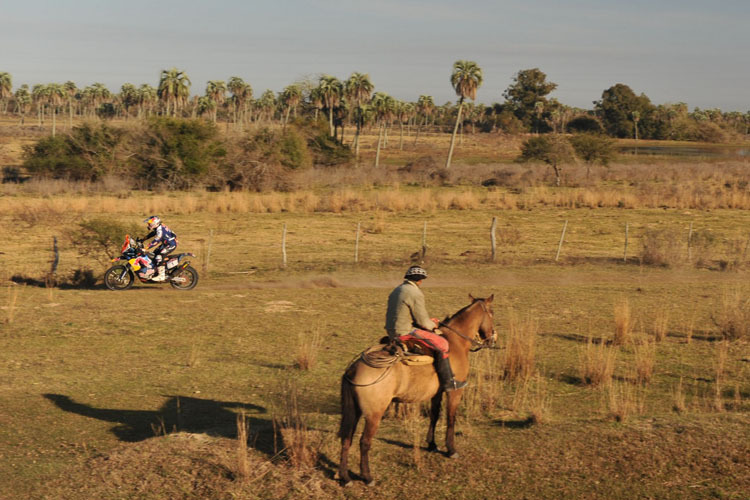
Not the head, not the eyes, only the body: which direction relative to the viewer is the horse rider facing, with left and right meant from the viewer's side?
facing away from the viewer and to the right of the viewer

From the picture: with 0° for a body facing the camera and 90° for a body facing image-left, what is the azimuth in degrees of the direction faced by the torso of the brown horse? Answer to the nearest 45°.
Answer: approximately 225°

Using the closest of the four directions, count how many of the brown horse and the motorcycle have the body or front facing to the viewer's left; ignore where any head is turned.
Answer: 1

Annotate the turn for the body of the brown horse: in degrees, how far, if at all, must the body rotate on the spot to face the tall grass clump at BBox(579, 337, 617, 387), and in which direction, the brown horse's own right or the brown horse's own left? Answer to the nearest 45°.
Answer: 0° — it already faces it

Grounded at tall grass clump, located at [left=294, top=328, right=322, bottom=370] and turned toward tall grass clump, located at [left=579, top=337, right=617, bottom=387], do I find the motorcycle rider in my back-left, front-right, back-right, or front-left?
back-left

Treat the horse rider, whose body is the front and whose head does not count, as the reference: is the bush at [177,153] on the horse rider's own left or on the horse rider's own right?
on the horse rider's own left

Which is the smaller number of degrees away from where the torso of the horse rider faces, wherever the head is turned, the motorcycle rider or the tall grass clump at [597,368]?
the tall grass clump

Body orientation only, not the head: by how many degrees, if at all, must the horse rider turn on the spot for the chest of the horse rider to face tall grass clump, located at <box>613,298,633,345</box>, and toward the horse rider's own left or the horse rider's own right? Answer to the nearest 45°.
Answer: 0° — they already face it

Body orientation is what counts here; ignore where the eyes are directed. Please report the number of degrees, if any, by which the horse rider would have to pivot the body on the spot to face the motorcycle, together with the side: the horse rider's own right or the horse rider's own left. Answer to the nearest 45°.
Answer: approximately 90° to the horse rider's own left

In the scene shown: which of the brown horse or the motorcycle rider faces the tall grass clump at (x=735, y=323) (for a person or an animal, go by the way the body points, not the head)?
the brown horse

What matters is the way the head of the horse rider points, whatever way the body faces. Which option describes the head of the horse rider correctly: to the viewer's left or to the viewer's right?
to the viewer's right

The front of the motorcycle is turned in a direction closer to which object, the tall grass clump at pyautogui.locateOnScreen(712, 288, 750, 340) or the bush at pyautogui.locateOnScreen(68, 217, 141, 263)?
the bush

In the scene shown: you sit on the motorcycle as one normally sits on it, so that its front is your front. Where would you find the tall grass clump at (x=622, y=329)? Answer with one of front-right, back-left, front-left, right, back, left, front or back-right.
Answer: back-left

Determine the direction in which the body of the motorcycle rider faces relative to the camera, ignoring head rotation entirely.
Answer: to the viewer's left

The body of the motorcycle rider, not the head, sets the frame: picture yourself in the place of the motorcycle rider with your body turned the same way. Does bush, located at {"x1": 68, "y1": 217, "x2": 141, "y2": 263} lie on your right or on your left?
on your right

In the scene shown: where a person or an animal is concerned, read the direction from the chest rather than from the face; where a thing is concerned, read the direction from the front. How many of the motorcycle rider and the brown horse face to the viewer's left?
1

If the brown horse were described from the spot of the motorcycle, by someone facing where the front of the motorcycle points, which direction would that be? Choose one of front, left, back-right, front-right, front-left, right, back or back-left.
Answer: left

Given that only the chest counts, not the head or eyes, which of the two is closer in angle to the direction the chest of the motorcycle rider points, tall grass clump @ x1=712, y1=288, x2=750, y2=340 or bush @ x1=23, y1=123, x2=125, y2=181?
the bush
